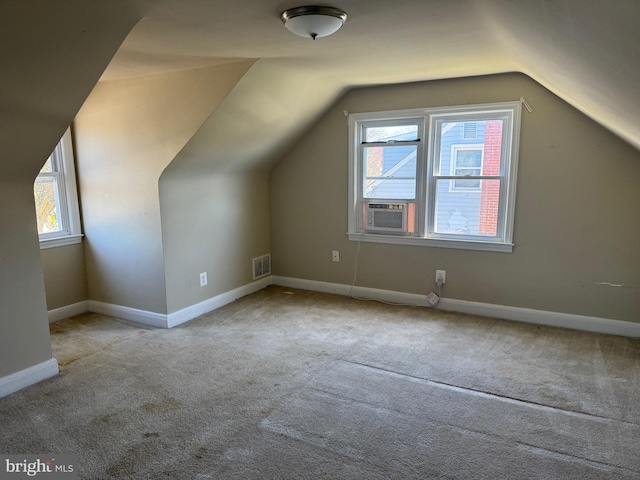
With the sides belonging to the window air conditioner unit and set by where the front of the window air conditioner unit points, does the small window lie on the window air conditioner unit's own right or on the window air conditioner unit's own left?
on the window air conditioner unit's own right

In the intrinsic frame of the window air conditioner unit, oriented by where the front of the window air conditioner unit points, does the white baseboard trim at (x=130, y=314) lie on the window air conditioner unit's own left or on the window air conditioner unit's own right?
on the window air conditioner unit's own right

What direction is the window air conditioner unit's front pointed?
toward the camera

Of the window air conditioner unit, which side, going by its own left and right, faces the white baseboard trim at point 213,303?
right

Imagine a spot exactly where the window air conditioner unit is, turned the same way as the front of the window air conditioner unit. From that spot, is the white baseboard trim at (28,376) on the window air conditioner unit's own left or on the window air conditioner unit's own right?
on the window air conditioner unit's own right

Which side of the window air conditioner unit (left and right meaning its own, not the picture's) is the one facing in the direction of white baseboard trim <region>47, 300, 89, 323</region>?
right

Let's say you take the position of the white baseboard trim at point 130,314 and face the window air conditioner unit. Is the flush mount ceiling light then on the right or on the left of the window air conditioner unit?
right

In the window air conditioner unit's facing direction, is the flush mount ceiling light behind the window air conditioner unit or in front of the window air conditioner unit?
in front
